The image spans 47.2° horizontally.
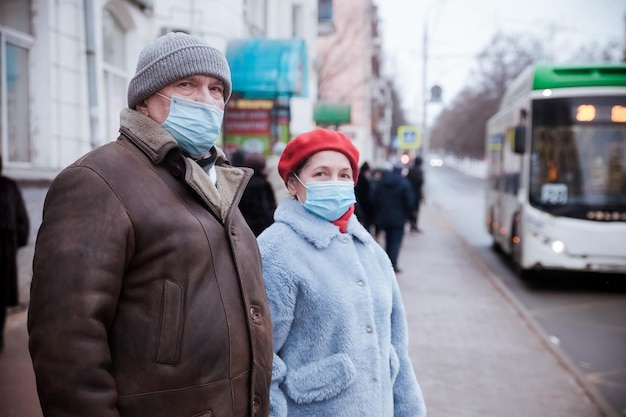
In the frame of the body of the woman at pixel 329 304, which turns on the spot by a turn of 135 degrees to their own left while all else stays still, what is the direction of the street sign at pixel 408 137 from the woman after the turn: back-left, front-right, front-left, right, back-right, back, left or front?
front

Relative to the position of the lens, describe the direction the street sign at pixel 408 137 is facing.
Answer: facing the viewer

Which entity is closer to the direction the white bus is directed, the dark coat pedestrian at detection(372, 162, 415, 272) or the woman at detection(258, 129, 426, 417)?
the woman

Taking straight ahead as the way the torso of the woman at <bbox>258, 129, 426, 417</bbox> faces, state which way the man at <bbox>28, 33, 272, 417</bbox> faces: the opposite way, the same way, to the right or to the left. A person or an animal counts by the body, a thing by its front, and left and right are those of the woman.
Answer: the same way

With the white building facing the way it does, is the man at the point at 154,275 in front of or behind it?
in front

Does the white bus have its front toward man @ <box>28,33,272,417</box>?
yes

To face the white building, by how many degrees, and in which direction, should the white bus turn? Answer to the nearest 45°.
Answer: approximately 45° to its right

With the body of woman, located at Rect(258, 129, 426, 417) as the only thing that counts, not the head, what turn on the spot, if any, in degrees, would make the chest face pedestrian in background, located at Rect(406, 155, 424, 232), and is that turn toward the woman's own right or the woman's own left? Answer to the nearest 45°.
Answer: approximately 135° to the woman's own left

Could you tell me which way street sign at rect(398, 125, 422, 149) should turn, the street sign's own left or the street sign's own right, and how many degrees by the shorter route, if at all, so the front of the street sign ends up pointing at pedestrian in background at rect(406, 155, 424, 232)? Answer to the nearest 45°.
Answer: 0° — it already faces them

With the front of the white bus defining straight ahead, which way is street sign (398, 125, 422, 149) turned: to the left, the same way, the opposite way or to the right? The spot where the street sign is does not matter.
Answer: the same way

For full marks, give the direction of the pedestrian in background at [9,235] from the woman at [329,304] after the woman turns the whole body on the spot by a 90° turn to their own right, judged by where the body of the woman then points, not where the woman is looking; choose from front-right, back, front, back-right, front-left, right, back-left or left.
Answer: right

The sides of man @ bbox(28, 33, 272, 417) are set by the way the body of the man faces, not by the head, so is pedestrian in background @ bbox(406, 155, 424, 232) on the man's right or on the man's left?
on the man's left

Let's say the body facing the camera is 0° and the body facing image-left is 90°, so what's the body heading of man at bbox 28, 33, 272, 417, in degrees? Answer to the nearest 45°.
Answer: approximately 315°

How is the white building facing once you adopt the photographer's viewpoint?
facing the viewer and to the right of the viewer

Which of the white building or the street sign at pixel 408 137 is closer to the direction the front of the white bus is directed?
the white building

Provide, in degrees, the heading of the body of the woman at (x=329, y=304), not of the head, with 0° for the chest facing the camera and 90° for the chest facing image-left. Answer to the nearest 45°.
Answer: approximately 315°

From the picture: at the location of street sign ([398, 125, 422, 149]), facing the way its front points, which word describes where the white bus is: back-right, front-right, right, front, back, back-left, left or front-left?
front
